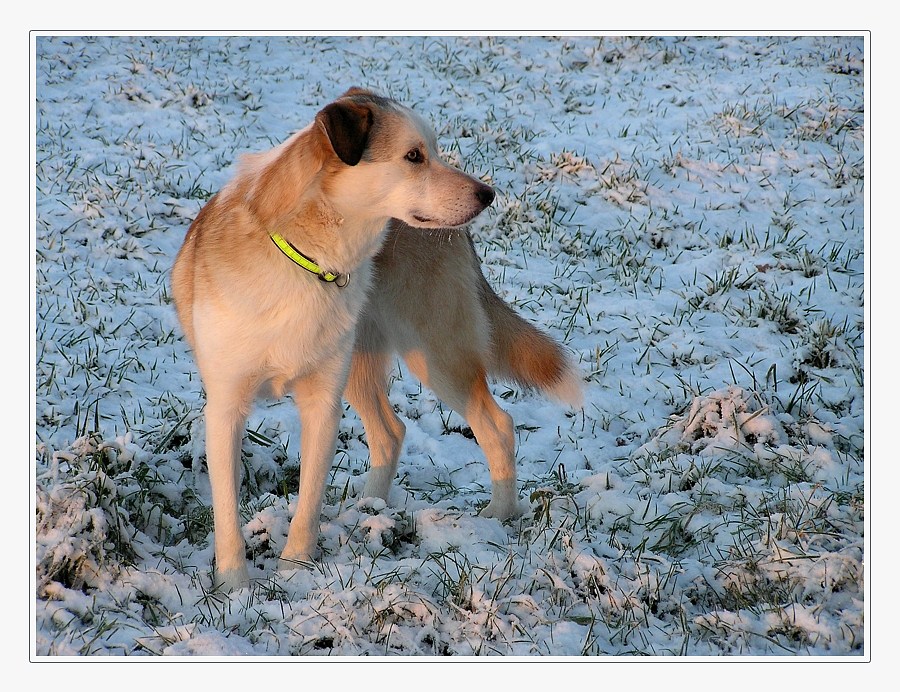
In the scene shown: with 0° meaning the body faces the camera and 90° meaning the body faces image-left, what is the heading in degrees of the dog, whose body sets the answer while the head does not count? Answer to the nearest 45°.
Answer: approximately 45°
